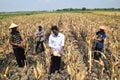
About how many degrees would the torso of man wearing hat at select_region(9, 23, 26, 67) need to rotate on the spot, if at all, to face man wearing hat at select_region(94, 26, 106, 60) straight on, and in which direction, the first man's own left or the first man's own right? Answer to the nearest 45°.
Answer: approximately 45° to the first man's own left

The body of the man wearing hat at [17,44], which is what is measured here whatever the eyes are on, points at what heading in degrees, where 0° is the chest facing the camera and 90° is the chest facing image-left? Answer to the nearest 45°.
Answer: approximately 315°

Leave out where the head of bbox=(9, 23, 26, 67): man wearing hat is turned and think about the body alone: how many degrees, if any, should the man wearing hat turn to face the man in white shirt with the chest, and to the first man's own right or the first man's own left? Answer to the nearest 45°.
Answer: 0° — they already face them
